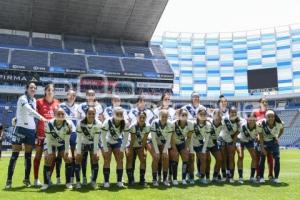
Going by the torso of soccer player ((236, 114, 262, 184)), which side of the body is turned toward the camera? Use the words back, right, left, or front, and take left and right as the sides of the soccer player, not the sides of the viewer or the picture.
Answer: front

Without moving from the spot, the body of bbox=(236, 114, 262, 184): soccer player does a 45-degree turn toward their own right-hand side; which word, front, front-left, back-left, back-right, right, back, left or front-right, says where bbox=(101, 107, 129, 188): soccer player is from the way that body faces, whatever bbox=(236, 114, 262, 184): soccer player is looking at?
front

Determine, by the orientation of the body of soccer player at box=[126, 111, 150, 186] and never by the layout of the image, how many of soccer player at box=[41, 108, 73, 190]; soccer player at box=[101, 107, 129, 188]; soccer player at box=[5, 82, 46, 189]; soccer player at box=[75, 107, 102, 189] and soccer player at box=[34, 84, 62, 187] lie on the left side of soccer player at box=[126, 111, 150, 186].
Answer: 0

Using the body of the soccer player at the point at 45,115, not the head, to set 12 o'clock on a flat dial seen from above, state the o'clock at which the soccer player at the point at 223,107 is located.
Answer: the soccer player at the point at 223,107 is roughly at 9 o'clock from the soccer player at the point at 45,115.

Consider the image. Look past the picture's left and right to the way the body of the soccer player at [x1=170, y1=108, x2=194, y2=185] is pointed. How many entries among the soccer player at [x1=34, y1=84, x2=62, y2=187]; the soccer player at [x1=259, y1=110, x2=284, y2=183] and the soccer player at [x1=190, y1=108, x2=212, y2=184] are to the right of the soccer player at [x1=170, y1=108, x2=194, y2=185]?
1

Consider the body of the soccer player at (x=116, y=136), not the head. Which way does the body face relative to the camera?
toward the camera

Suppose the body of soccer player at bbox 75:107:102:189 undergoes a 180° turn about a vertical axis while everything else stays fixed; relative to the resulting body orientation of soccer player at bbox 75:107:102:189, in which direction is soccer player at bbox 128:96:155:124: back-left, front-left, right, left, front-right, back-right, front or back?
front-right

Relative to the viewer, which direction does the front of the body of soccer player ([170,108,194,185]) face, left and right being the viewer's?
facing the viewer

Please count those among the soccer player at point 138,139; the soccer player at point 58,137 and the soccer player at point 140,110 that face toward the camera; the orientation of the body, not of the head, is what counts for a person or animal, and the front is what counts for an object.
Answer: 3

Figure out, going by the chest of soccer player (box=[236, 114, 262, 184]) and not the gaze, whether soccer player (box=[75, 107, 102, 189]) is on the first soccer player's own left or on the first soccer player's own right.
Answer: on the first soccer player's own right

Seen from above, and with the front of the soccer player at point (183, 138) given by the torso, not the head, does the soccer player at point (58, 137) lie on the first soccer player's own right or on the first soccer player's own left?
on the first soccer player's own right

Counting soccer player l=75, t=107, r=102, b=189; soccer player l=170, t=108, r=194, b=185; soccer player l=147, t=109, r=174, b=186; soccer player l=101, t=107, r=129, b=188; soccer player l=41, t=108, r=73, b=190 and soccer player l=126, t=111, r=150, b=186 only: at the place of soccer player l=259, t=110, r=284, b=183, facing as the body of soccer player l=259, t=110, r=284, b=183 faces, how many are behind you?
0

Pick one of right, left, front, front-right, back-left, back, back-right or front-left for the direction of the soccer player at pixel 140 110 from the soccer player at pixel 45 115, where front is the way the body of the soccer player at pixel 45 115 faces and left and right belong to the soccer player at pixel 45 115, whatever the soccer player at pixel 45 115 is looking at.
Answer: left

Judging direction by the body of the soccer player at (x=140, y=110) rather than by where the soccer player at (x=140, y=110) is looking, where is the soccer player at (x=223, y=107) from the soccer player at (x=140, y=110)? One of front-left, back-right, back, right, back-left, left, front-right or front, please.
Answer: left

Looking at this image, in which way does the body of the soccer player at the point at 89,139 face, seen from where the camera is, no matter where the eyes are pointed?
toward the camera

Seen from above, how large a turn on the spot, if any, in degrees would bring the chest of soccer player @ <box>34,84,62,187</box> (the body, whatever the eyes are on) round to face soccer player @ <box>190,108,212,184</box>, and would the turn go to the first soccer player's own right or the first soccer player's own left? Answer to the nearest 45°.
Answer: approximately 90° to the first soccer player's own left

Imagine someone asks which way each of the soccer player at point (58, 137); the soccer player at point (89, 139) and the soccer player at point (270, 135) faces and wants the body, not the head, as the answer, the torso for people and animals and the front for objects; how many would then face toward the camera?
3

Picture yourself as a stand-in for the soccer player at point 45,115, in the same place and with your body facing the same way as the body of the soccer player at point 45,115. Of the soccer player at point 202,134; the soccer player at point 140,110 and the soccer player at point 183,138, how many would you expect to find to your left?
3

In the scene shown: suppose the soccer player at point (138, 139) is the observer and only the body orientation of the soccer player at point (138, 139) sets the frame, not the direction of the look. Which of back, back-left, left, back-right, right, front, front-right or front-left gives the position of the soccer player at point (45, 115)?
right
